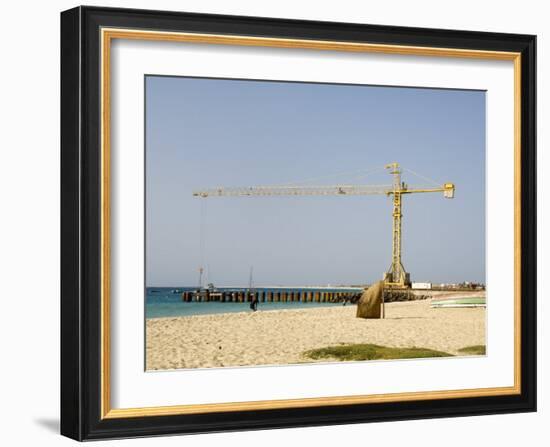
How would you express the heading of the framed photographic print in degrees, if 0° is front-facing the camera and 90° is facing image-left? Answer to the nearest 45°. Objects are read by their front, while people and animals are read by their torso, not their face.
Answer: approximately 315°
